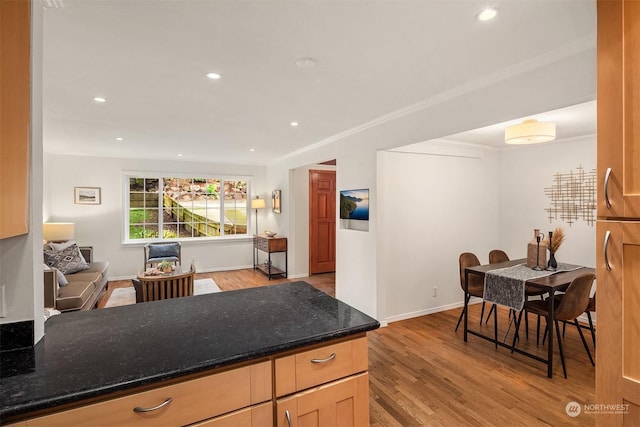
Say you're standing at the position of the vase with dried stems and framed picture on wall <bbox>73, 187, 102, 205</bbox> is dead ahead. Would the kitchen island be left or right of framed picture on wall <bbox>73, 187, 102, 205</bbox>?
left

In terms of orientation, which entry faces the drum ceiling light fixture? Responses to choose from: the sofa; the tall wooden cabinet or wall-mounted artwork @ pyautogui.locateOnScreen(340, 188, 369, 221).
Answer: the sofa

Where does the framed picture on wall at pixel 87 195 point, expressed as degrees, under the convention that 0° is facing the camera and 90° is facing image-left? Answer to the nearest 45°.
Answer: approximately 0°

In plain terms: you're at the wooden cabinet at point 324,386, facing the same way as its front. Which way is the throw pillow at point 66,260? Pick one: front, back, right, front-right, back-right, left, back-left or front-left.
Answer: back

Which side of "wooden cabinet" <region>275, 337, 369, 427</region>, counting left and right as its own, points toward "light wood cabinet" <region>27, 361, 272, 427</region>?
right

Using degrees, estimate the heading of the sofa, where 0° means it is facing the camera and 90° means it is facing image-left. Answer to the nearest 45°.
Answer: approximately 315°

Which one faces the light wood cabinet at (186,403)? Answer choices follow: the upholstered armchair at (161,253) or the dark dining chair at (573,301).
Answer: the upholstered armchair

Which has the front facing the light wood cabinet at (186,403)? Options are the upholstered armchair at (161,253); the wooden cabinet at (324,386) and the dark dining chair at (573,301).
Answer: the upholstered armchair
